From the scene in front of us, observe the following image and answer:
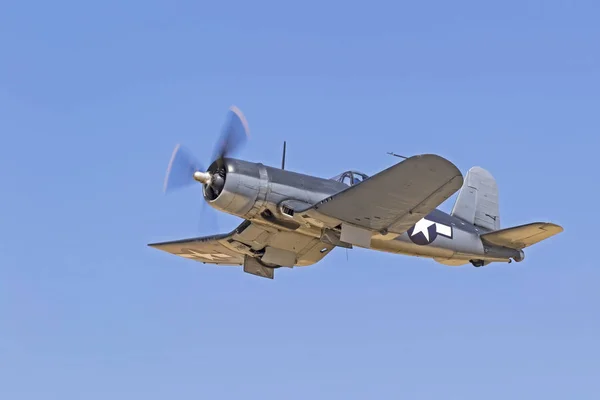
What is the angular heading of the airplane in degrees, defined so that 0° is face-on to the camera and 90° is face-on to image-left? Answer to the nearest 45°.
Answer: approximately 45°
